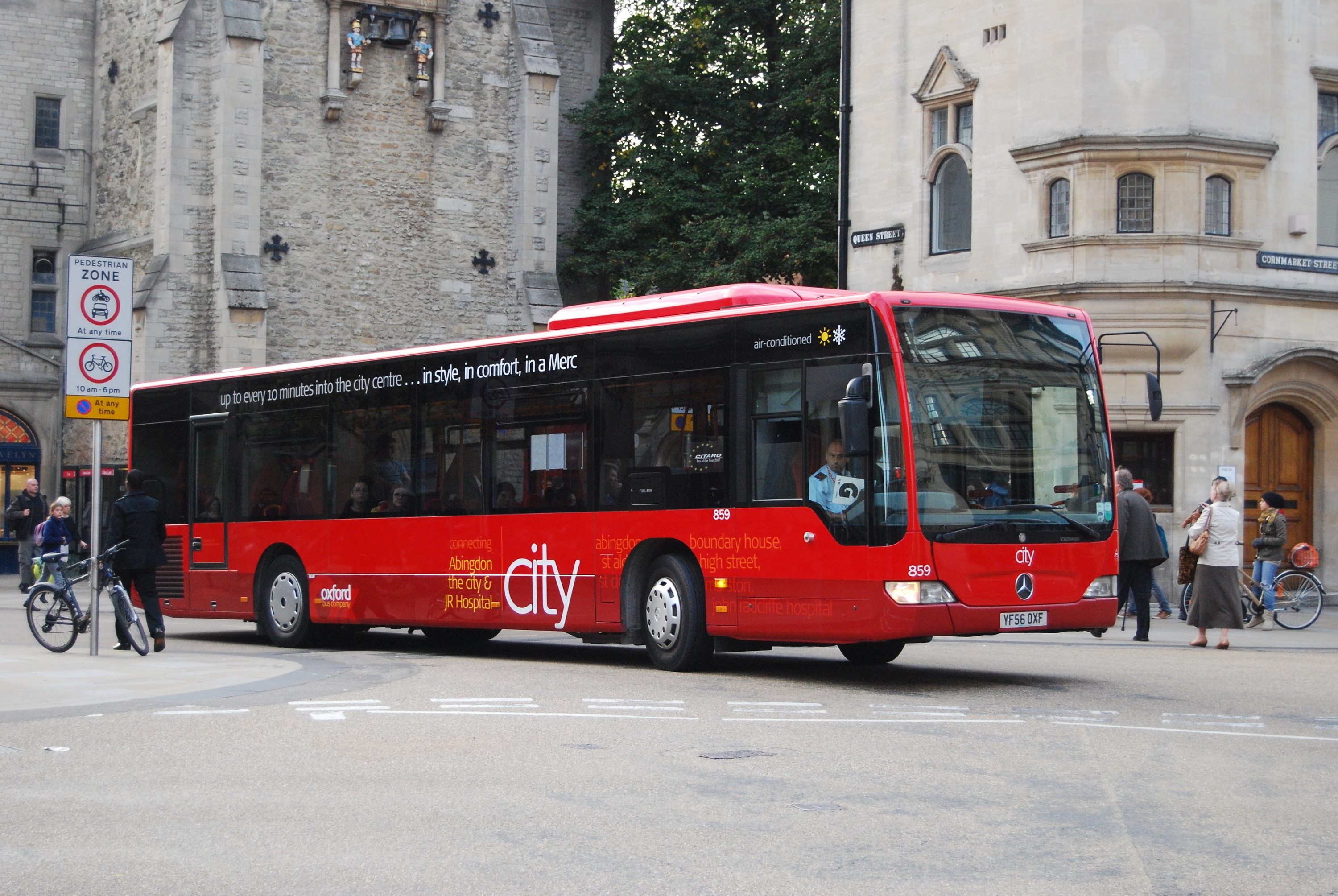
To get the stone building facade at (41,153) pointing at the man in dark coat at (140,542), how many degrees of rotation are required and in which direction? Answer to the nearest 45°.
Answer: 0° — it already faces them

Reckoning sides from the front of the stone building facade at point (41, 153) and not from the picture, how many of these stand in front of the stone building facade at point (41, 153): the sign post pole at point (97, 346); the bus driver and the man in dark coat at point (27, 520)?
3

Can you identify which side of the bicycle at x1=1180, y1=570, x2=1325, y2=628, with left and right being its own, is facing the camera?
left

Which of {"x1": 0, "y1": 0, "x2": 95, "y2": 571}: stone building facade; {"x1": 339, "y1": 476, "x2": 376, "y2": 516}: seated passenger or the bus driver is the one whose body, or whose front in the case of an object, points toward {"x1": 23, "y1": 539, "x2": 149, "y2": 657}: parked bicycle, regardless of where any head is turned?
the stone building facade
